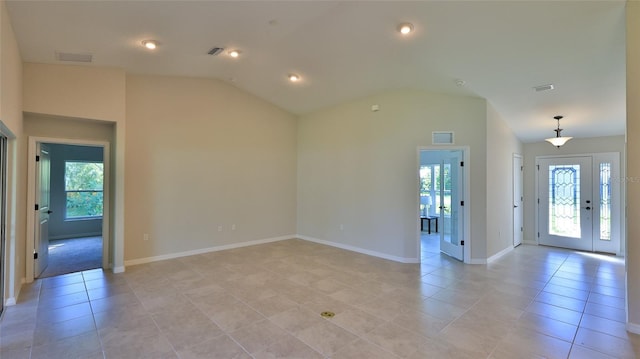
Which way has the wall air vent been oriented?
toward the camera

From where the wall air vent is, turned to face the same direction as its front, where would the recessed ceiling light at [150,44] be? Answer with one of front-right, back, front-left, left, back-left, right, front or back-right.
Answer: front-right

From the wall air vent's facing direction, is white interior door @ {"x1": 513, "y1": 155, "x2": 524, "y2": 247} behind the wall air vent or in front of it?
behind

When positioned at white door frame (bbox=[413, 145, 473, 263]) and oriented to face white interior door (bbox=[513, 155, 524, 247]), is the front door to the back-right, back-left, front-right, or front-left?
front-right

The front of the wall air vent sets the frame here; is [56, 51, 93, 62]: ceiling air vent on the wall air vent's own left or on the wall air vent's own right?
on the wall air vent's own right

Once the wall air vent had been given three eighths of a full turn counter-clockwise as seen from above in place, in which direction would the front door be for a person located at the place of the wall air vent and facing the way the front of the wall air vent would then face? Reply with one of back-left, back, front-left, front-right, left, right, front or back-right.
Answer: front

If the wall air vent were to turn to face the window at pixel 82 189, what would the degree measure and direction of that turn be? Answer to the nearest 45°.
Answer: approximately 90° to its right

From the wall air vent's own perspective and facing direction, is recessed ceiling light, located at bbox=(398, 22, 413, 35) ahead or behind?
ahead

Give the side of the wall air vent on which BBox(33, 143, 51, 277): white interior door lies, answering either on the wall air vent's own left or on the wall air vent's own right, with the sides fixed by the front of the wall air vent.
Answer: on the wall air vent's own right
